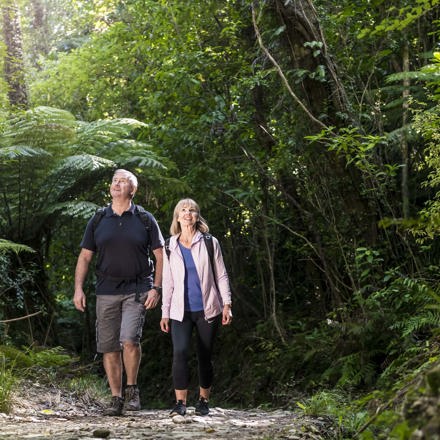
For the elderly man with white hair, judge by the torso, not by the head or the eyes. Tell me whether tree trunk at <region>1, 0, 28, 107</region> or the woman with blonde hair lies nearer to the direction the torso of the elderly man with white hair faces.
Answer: the woman with blonde hair

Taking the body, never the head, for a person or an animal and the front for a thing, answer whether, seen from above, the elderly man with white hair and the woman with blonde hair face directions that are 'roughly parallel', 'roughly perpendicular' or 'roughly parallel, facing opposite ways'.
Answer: roughly parallel

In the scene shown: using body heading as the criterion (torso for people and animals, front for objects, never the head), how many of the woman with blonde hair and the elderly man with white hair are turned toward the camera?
2

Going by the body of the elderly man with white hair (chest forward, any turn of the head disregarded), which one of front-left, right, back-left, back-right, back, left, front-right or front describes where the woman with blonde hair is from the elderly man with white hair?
front-left

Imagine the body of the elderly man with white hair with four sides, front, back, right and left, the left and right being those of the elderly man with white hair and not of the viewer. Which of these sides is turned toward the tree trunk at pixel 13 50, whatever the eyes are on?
back

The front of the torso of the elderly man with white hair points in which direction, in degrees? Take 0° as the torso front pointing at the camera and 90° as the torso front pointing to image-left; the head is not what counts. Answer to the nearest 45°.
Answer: approximately 0°

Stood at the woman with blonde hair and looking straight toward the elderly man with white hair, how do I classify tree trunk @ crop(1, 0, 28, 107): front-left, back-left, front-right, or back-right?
front-right

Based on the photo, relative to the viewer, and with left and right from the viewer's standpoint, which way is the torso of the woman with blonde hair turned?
facing the viewer

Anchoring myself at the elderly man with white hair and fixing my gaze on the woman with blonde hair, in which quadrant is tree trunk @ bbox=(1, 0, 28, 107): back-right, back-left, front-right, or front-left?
back-left

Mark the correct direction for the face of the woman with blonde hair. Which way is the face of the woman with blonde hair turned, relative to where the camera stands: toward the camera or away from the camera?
toward the camera

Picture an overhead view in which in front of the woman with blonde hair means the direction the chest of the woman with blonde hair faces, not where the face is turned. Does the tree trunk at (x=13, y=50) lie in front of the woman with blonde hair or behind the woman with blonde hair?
behind

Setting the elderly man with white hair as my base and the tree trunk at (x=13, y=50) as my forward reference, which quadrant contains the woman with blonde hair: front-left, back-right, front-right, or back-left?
back-right

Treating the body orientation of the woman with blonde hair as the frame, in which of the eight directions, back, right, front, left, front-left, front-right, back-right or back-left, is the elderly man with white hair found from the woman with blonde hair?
back-right
